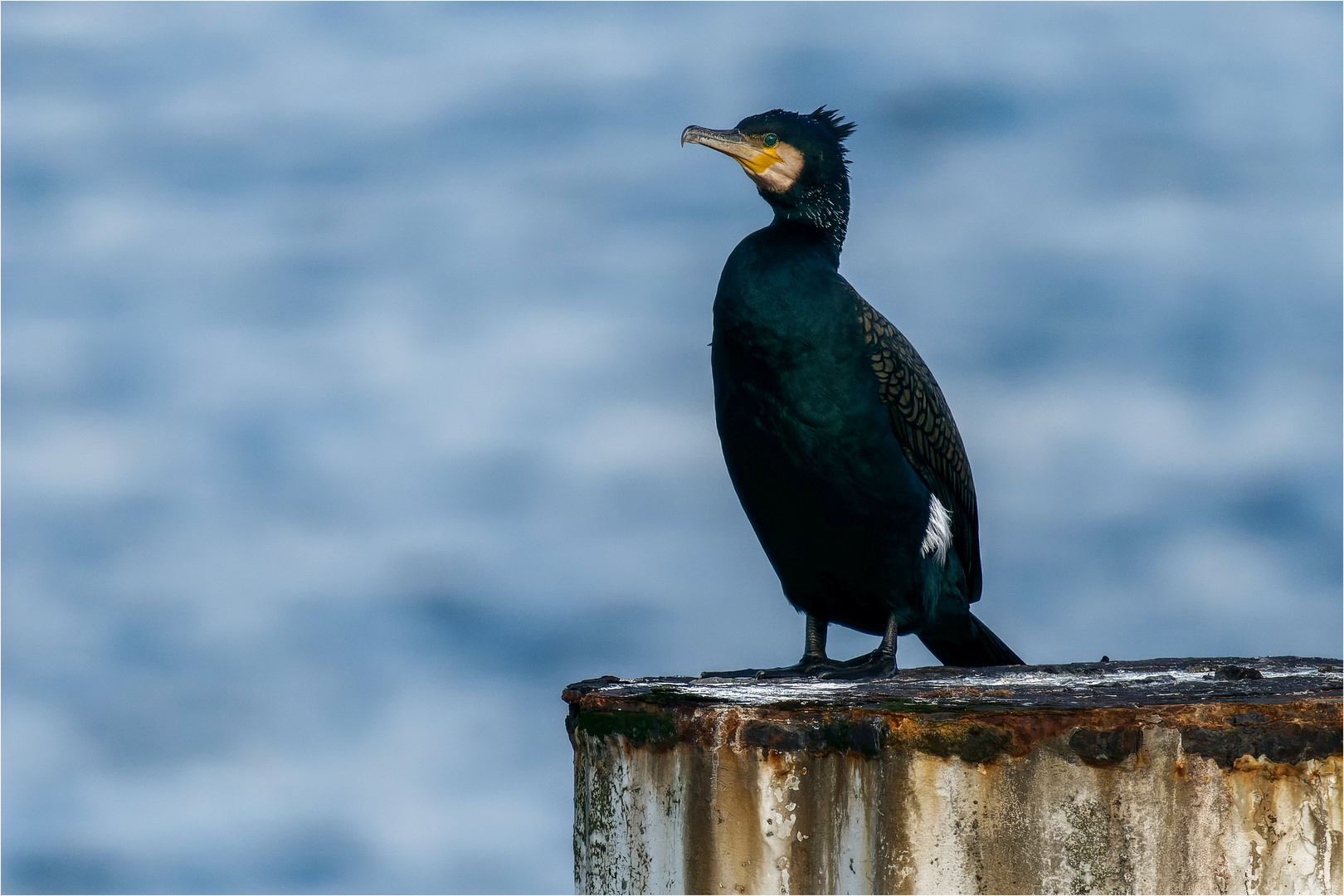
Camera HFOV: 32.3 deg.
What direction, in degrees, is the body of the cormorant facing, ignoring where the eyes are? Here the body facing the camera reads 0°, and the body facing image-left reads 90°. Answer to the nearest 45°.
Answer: approximately 45°
